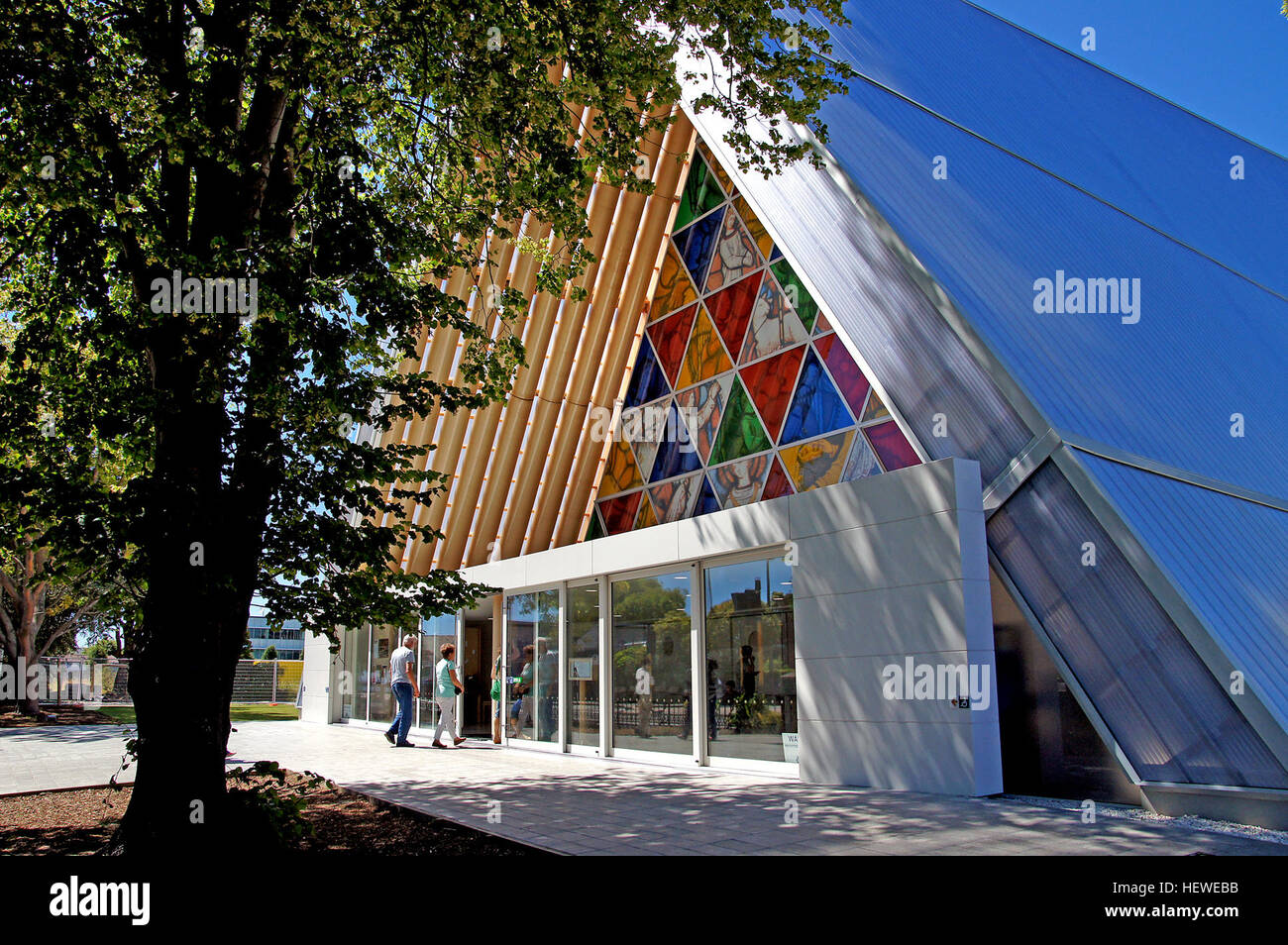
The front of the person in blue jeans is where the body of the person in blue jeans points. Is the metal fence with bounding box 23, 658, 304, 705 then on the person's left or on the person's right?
on the person's left

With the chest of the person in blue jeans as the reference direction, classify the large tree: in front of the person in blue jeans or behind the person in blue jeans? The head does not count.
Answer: behind

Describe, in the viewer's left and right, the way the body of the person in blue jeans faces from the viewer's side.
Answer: facing away from the viewer and to the right of the viewer

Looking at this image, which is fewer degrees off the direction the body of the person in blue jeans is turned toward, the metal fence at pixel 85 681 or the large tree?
the metal fence
